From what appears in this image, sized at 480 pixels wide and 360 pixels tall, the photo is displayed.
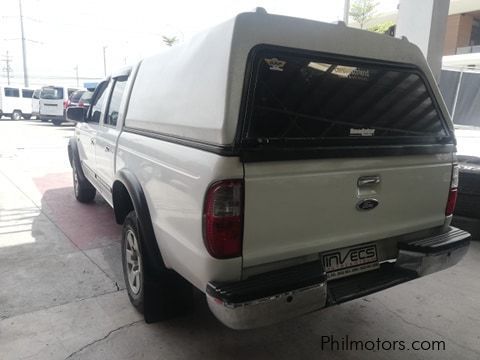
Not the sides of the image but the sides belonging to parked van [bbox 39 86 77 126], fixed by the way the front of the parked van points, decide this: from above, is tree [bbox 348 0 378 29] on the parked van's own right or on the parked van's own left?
on the parked van's own right

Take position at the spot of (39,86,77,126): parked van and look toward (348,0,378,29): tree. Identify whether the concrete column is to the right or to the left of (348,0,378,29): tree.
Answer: right

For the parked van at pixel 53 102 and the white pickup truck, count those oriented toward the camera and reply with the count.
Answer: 0

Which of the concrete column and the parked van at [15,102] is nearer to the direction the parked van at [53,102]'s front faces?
the parked van at [15,102]

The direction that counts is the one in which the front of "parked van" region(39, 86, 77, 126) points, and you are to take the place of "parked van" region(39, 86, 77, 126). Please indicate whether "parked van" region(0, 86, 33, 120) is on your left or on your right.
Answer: on your left

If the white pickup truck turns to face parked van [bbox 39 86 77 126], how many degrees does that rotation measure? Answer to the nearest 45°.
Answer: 0° — it already faces it

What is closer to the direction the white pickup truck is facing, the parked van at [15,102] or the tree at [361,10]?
the parked van

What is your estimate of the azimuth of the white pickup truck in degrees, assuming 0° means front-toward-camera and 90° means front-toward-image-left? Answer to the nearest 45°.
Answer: approximately 135°

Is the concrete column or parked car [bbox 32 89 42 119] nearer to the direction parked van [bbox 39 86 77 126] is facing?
the parked car

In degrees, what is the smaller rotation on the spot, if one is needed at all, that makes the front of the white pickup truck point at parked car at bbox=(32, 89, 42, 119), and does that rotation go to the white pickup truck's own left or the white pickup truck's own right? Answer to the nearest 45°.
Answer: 0° — it already faces it

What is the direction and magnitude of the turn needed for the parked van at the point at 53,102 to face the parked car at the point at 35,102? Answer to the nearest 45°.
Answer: approximately 45° to its left

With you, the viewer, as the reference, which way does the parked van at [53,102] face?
facing away from the viewer and to the right of the viewer

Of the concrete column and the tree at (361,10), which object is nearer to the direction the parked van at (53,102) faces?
the tree

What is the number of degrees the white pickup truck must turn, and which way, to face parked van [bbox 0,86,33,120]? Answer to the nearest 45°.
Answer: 0° — it already faces it

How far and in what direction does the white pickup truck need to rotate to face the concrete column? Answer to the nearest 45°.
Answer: approximately 90° to its right
